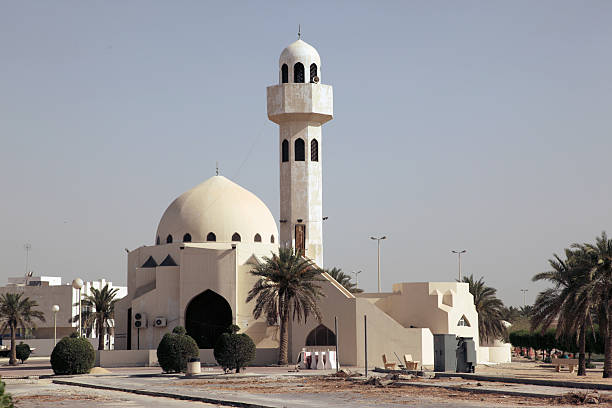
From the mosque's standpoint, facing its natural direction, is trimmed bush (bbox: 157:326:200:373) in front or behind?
in front

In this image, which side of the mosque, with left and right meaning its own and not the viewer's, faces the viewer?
front

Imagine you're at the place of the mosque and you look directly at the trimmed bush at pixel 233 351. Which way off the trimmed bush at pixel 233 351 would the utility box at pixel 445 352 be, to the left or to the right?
left

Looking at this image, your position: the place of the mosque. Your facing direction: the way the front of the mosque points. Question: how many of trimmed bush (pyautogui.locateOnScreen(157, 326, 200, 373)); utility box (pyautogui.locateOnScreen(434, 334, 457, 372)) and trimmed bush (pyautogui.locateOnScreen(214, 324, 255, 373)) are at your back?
0

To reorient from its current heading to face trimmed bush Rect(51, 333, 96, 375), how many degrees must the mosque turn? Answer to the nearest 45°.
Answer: approximately 45° to its right

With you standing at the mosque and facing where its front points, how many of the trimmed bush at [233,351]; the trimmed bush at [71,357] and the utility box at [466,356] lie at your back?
0

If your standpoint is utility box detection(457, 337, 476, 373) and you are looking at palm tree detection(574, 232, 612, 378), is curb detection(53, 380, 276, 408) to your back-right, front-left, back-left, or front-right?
back-right

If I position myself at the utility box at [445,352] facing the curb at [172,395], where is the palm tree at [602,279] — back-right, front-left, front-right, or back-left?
back-left

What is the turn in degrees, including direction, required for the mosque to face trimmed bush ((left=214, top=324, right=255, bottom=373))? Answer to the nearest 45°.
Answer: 0° — it already faces it

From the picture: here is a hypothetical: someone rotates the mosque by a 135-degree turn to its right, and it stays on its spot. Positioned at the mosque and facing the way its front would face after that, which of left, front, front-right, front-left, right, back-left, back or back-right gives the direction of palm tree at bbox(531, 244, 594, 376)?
back

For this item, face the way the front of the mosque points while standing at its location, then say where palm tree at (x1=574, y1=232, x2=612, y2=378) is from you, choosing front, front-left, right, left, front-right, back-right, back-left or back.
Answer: front-left

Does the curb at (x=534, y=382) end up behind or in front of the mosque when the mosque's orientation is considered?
in front

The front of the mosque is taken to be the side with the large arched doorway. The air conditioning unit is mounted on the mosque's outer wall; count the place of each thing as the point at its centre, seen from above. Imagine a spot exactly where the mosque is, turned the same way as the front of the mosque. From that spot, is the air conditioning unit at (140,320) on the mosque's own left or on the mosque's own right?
on the mosque's own right

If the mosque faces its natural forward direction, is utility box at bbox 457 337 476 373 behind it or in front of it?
in front

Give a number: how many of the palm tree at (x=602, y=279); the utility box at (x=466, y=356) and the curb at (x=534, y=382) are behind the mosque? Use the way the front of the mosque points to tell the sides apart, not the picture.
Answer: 0
